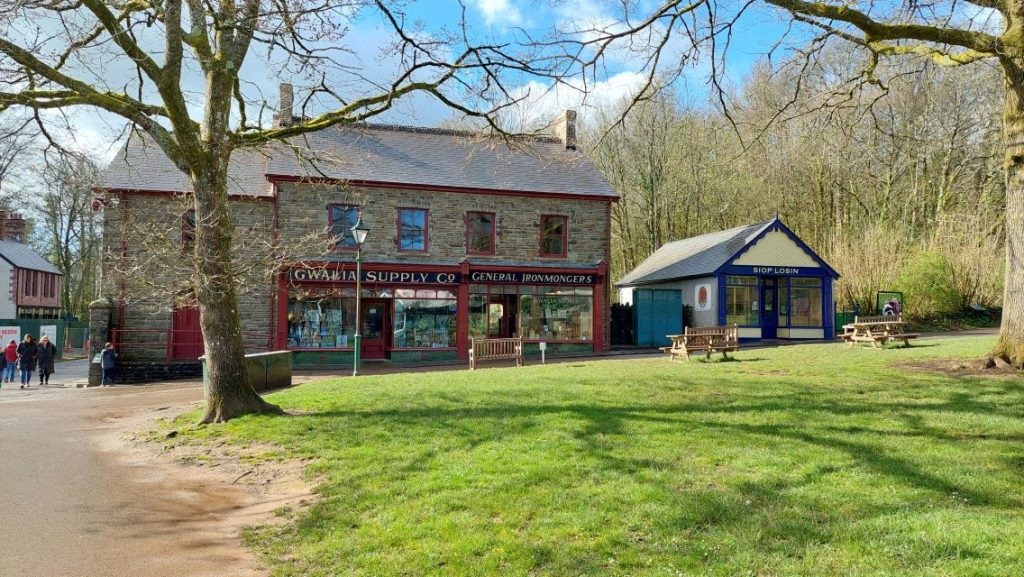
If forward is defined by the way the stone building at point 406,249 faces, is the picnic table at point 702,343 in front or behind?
in front

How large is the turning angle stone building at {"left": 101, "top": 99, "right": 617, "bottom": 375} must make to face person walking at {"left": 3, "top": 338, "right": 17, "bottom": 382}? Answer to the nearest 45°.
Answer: approximately 90° to its right

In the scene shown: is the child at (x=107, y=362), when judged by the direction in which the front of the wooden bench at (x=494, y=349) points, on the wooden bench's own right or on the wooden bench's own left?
on the wooden bench's own right

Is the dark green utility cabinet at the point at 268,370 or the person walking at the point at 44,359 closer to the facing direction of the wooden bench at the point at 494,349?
the dark green utility cabinet

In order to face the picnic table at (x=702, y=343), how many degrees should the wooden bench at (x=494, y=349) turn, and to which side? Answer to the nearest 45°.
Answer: approximately 45° to its left

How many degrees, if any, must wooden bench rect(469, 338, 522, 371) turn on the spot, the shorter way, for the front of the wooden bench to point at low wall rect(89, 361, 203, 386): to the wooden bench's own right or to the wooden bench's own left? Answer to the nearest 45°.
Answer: approximately 90° to the wooden bench's own right

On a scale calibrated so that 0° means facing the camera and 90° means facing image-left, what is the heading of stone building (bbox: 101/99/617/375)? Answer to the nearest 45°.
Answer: approximately 0°

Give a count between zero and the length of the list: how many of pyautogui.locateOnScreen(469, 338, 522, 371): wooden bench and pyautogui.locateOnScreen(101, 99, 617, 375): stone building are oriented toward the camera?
2

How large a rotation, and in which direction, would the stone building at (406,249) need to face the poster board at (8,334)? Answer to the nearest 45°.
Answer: approximately 135° to its right

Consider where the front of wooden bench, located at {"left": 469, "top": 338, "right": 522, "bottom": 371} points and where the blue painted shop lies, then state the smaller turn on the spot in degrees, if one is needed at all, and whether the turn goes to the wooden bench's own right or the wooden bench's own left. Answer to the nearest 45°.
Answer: approximately 135° to the wooden bench's own left
